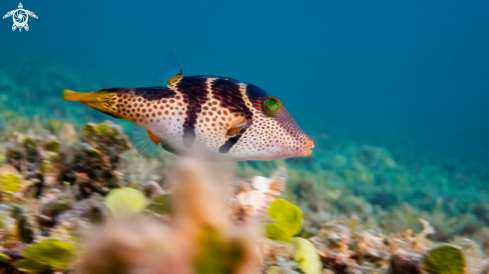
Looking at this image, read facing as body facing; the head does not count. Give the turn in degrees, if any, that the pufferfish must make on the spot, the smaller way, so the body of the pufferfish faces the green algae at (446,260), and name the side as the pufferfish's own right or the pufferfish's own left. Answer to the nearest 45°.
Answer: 0° — it already faces it

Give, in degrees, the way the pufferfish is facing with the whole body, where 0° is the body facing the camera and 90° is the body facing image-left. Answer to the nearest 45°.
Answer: approximately 270°
